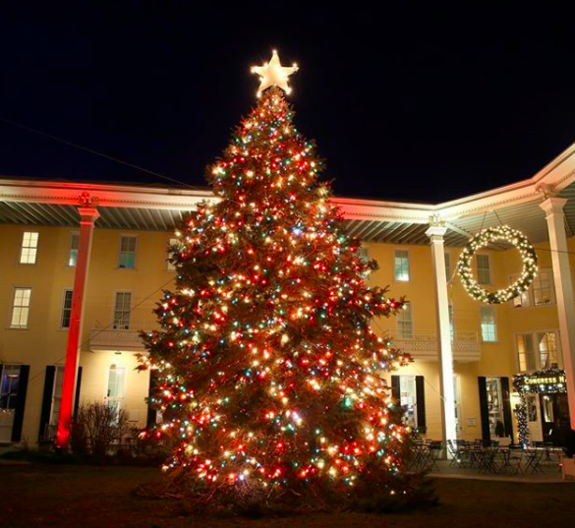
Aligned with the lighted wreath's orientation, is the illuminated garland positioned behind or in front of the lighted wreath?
behind

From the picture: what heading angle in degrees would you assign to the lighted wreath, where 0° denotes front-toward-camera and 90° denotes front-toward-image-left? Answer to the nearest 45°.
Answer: approximately 0°

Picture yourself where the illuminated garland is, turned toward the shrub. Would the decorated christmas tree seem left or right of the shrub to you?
left

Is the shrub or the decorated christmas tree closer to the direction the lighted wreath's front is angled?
the decorated christmas tree

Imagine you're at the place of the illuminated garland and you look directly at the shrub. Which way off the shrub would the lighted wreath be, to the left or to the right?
left

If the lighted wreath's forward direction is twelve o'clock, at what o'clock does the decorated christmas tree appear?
The decorated christmas tree is roughly at 1 o'clock from the lighted wreath.

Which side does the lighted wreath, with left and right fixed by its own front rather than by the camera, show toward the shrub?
right

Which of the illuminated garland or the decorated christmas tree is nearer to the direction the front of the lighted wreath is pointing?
the decorated christmas tree
